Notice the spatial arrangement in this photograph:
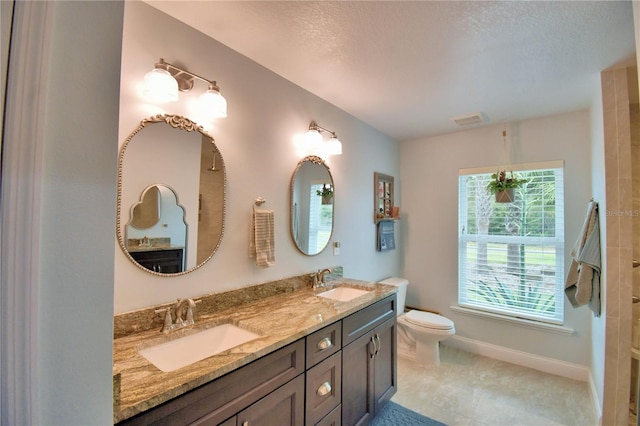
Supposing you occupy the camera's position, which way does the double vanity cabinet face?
facing the viewer and to the right of the viewer

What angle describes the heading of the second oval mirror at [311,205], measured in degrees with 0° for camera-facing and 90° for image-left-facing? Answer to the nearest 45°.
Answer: approximately 315°

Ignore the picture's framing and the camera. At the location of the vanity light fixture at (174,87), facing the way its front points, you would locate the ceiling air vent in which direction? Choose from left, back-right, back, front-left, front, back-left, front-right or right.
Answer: front-left

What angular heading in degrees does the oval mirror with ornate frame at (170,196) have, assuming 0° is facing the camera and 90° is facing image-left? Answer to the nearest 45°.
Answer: approximately 315°

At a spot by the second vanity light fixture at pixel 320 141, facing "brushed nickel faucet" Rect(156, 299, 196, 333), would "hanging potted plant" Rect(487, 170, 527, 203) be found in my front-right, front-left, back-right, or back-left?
back-left

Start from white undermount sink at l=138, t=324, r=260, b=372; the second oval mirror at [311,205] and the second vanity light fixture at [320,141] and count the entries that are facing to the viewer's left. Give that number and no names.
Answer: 0

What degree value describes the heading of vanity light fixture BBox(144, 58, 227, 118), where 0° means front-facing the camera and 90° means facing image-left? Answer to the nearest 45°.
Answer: approximately 315°

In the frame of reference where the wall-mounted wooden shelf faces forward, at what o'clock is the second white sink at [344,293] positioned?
The second white sink is roughly at 2 o'clock from the wall-mounted wooden shelf.

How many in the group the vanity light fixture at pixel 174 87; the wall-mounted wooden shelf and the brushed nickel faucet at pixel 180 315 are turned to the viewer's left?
0
